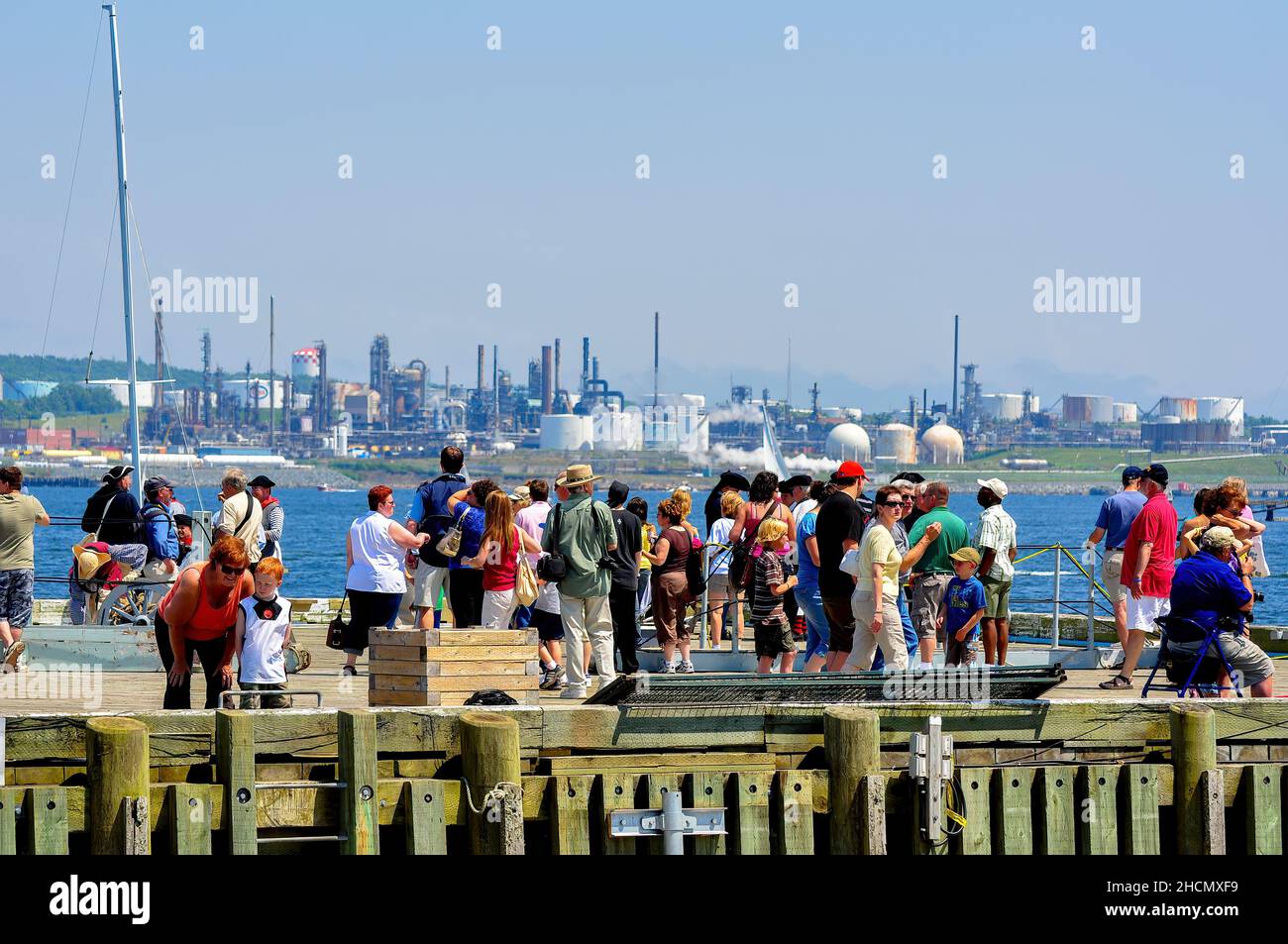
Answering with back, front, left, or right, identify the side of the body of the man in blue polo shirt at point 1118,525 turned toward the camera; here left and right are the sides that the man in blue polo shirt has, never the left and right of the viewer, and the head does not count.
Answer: back

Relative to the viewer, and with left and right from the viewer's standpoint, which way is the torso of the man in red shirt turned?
facing to the left of the viewer

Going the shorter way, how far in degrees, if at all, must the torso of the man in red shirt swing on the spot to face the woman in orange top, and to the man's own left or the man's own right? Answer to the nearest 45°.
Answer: approximately 45° to the man's own left

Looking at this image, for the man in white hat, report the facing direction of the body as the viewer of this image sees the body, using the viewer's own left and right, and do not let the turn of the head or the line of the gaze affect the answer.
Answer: facing away from the viewer and to the left of the viewer

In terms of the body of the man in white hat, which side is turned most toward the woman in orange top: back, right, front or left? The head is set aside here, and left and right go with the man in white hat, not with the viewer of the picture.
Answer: left

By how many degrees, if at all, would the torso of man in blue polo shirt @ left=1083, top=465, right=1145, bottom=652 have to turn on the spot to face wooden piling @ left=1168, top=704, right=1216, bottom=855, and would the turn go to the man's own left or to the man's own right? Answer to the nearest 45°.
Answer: approximately 180°

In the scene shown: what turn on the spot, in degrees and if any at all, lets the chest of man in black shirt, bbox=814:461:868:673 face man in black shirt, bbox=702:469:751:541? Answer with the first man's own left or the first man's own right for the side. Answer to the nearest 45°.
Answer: approximately 45° to the first man's own left

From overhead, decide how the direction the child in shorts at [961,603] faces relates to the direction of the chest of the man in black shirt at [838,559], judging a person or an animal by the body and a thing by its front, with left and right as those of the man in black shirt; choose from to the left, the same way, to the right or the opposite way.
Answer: the opposite way
